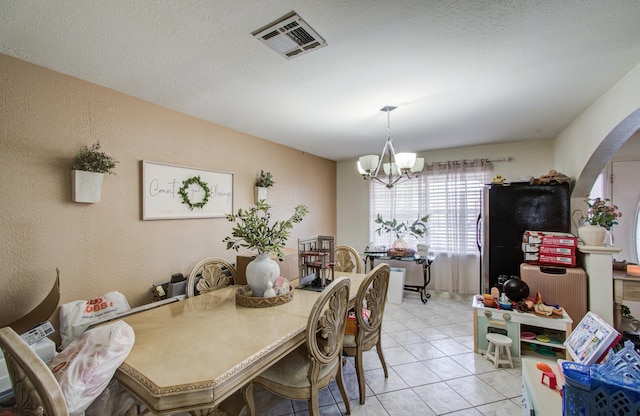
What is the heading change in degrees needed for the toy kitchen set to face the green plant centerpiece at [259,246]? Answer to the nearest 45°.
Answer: approximately 45° to its right

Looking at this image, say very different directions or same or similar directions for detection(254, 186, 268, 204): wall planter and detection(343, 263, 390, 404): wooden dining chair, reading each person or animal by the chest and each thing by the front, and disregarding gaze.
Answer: very different directions

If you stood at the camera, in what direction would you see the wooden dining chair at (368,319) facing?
facing away from the viewer and to the left of the viewer

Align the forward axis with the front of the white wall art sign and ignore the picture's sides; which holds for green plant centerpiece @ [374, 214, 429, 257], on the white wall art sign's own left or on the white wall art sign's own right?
on the white wall art sign's own left

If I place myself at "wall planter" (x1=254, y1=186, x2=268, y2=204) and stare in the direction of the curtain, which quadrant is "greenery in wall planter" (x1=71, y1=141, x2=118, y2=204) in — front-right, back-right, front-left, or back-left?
back-right

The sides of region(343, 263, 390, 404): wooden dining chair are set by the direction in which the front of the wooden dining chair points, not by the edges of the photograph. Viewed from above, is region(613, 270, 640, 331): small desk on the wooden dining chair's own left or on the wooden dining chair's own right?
on the wooden dining chair's own right

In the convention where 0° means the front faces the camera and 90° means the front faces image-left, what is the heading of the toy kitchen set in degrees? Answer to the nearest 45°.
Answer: approximately 0°

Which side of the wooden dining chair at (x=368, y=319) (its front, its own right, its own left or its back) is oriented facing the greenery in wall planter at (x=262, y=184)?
front

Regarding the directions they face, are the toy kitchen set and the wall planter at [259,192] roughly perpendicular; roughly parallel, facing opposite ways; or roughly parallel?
roughly perpendicular

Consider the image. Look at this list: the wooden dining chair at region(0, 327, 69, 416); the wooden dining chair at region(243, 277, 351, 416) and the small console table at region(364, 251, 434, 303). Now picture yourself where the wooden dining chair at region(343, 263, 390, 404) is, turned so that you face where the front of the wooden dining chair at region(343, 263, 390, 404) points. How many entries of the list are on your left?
2

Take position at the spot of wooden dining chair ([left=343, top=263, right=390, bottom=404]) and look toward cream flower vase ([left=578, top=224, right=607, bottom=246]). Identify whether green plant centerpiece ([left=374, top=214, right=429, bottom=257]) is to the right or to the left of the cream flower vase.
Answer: left

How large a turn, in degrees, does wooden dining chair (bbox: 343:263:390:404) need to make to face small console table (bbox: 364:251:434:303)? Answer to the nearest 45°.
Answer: approximately 45° to its right

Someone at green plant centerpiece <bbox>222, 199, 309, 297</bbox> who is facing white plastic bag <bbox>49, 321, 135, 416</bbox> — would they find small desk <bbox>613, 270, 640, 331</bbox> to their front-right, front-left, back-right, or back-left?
back-left

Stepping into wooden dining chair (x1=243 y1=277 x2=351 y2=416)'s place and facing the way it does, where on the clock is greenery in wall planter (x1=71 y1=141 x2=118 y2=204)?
The greenery in wall planter is roughly at 11 o'clock from the wooden dining chair.

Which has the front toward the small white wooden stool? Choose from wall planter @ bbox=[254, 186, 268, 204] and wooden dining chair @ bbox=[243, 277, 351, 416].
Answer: the wall planter
